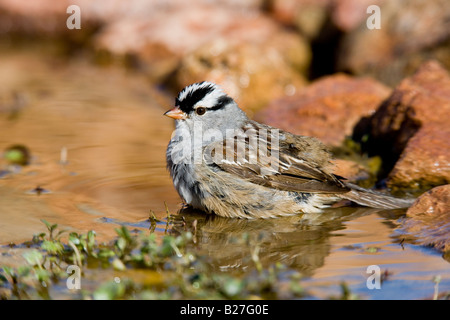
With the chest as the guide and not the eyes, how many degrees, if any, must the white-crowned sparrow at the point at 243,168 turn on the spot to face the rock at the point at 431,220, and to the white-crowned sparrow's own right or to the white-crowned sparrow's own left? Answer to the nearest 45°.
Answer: approximately 180°

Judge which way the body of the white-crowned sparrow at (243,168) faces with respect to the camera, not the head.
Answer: to the viewer's left

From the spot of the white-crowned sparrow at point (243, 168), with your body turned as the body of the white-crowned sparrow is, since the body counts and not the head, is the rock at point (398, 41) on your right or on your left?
on your right

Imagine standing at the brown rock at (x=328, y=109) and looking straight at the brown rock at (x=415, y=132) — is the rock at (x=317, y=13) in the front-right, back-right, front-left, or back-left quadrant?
back-left

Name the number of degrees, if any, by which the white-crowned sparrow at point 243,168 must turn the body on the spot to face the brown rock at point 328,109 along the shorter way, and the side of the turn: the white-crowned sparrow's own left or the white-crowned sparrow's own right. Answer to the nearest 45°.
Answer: approximately 90° to the white-crowned sparrow's own right

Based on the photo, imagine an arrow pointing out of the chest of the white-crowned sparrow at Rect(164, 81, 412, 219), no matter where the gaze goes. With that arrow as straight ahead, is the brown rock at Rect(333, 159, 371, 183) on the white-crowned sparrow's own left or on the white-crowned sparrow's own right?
on the white-crowned sparrow's own right

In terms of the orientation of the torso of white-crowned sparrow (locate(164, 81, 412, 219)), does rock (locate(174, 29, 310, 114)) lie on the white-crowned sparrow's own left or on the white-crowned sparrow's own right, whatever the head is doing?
on the white-crowned sparrow's own right

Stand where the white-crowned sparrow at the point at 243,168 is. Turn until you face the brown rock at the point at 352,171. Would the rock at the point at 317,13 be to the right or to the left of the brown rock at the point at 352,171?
left

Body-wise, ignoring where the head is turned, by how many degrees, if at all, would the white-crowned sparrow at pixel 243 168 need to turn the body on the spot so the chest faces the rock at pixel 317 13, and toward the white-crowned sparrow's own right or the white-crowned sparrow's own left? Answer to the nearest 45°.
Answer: approximately 90° to the white-crowned sparrow's own right

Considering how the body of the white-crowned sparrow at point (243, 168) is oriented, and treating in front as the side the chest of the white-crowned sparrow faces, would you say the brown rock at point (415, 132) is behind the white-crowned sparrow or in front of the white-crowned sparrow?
behind
